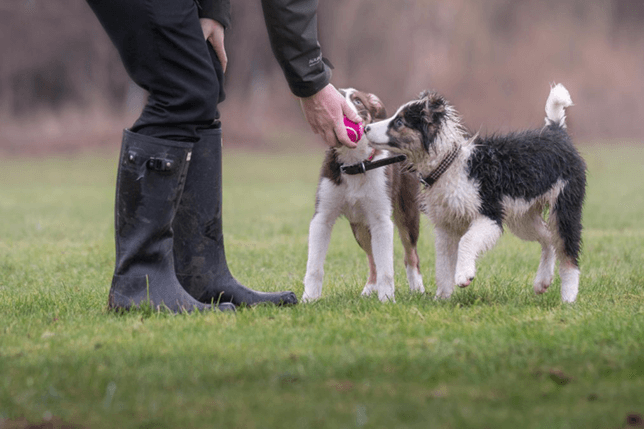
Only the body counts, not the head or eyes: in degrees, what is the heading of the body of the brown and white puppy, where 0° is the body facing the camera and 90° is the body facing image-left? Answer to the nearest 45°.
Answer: approximately 45°

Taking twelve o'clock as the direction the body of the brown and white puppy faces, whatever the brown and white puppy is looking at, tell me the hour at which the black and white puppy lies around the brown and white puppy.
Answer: The black and white puppy is roughly at 8 o'clock from the brown and white puppy.

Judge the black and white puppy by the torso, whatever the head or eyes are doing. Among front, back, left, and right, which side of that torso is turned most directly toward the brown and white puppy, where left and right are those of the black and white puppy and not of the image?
front

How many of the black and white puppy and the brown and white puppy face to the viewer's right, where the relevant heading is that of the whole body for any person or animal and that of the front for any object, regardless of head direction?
0

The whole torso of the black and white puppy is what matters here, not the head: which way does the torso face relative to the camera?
to the viewer's left
